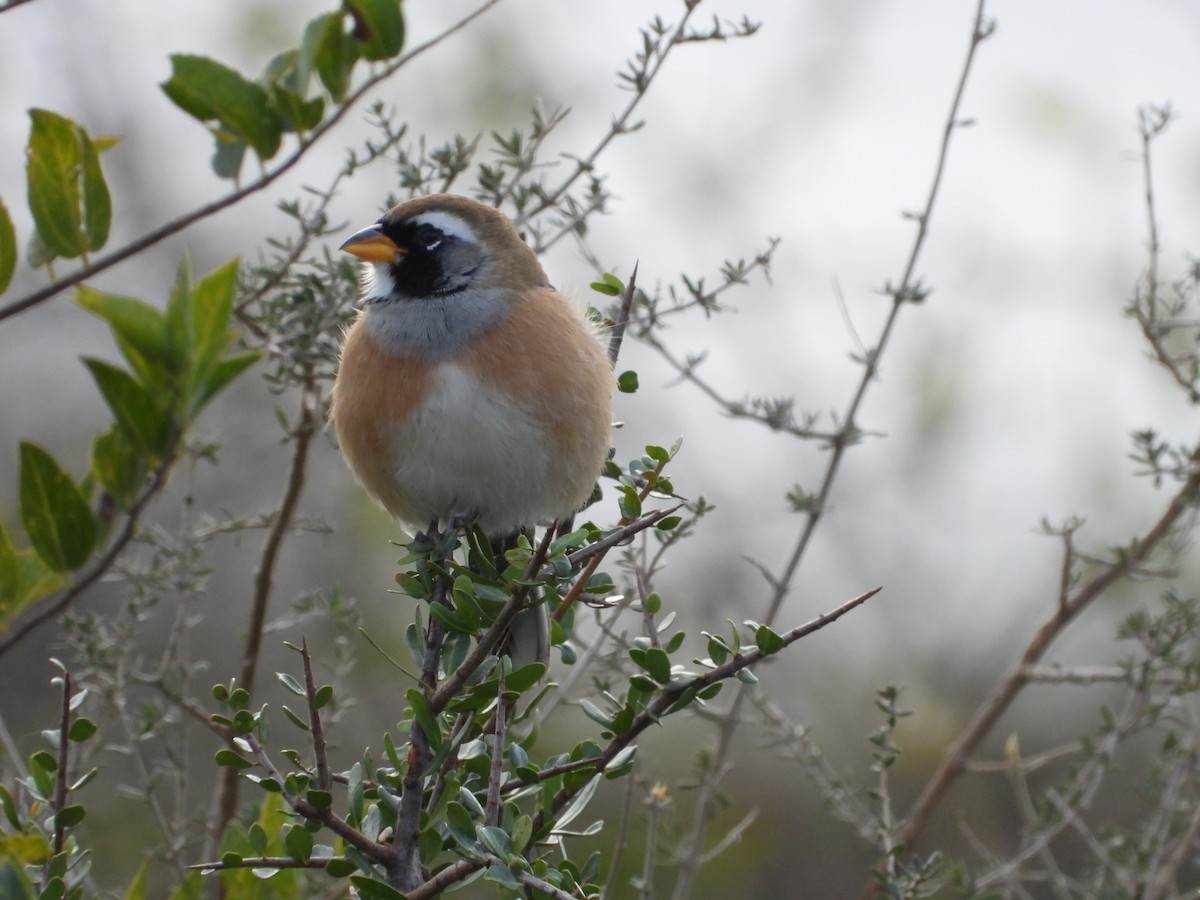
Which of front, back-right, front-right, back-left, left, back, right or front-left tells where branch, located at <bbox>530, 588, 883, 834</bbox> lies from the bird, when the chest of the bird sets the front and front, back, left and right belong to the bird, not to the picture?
front-left

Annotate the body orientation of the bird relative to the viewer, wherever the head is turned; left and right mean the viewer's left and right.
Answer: facing the viewer and to the left of the viewer

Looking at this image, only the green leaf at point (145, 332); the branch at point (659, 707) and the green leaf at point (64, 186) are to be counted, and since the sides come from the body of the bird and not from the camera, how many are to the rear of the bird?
0

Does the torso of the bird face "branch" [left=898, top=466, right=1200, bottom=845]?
no
